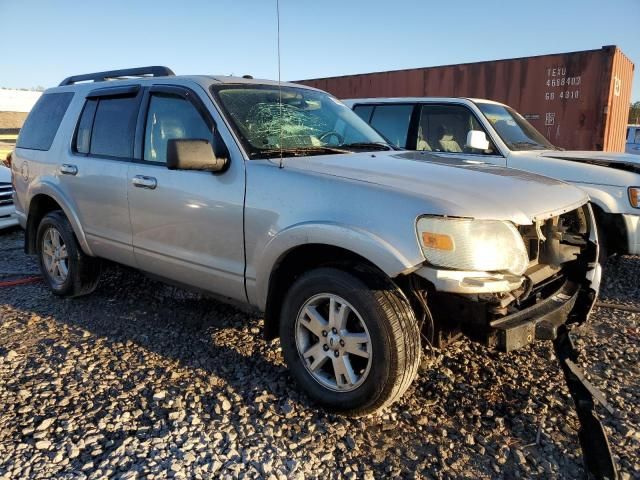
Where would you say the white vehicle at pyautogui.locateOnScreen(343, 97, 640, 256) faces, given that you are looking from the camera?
facing the viewer and to the right of the viewer

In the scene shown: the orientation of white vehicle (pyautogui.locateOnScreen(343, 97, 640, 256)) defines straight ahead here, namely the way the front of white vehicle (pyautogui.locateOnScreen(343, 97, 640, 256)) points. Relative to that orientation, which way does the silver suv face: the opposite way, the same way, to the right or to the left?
the same way

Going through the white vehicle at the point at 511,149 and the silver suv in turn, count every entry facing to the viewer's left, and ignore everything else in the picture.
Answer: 0

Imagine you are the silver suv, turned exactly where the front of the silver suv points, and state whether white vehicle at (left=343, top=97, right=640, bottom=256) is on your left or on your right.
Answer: on your left

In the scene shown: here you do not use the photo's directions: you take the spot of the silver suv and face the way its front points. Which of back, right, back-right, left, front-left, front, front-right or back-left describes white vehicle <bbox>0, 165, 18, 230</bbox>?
back

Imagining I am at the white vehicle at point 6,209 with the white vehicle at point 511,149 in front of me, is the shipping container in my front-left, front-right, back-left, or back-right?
front-left

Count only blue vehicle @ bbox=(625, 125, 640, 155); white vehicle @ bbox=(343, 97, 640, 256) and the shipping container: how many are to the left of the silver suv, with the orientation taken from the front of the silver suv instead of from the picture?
3

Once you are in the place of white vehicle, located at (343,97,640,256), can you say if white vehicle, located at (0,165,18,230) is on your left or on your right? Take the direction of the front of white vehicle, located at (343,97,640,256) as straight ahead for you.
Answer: on your right

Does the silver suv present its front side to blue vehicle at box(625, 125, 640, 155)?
no
